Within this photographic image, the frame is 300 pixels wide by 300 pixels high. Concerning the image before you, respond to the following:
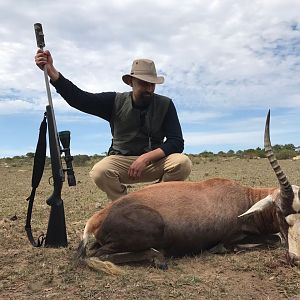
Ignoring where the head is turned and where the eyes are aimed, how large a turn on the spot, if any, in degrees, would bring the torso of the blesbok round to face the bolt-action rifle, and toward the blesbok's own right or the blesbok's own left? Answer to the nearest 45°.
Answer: approximately 180°

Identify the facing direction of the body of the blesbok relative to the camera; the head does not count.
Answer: to the viewer's right
